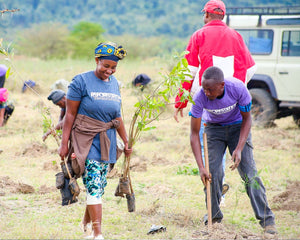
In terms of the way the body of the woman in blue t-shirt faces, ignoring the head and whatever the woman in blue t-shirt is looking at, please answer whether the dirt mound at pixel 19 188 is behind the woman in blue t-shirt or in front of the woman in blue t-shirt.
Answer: behind

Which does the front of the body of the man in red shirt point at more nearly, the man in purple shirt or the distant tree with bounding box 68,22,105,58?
the distant tree

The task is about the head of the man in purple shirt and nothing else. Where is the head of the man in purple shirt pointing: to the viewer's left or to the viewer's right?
to the viewer's left

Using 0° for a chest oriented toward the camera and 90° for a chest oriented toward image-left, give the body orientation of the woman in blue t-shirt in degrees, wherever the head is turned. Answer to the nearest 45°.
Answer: approximately 315°

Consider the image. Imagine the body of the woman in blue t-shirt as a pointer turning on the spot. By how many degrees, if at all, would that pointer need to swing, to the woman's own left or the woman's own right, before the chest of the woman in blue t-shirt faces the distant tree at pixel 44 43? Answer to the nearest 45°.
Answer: approximately 135° to the woman's own left

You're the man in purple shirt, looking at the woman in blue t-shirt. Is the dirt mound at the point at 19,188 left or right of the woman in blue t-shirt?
right

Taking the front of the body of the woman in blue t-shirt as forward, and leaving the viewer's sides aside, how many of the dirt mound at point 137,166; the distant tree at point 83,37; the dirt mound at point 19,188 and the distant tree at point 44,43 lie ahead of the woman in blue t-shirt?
0

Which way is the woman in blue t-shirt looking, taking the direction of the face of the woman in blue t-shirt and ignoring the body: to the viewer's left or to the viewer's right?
to the viewer's right

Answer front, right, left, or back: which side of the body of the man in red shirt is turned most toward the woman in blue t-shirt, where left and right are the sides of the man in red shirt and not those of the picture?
left

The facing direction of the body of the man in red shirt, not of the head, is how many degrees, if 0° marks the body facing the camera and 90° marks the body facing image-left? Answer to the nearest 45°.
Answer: approximately 135°

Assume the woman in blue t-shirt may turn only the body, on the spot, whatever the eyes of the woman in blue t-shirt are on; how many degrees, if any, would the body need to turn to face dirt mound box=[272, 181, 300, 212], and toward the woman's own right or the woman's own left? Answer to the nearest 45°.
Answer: approximately 90° to the woman's own left
